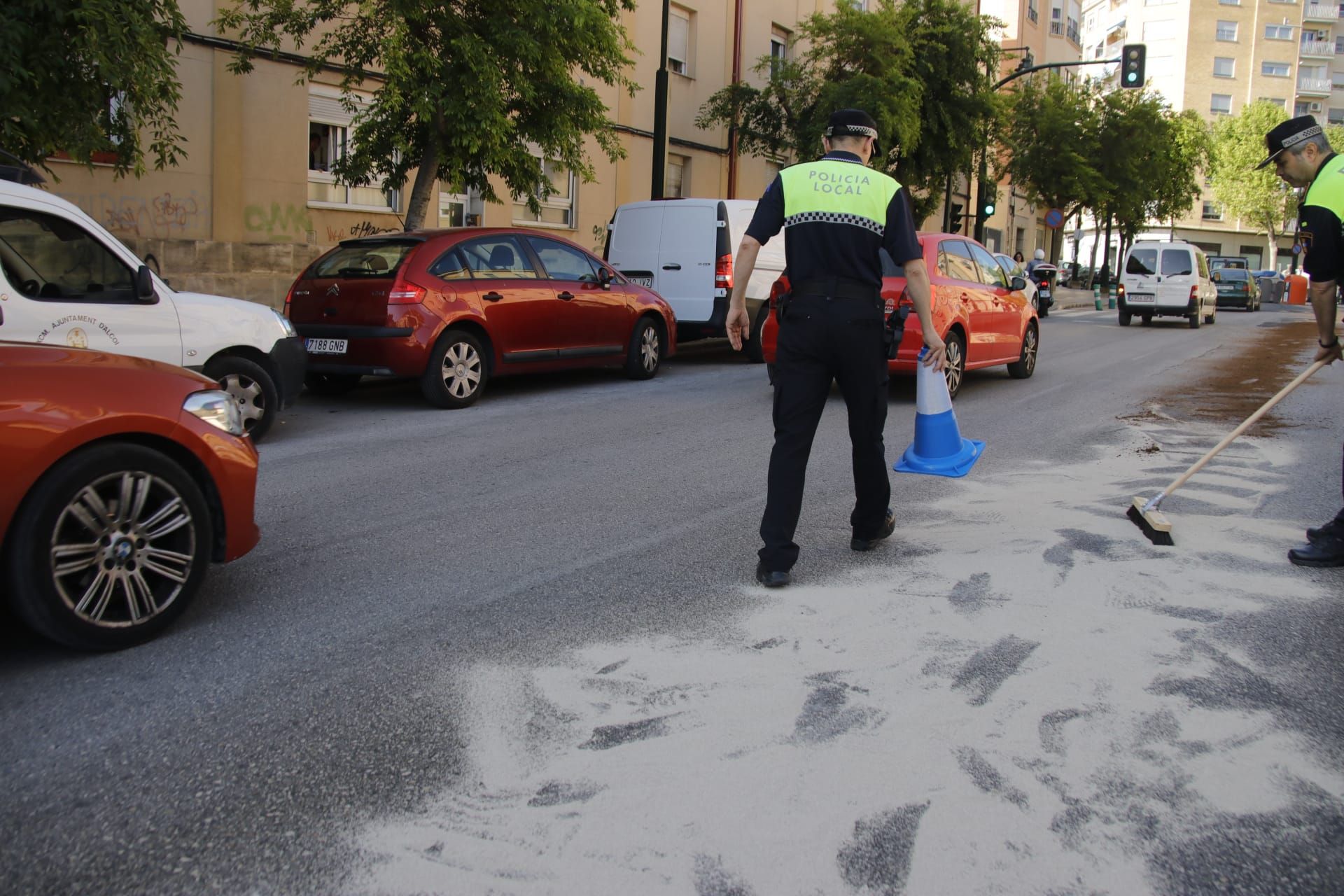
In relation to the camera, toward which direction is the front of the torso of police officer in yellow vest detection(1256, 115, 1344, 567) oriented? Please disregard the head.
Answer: to the viewer's left

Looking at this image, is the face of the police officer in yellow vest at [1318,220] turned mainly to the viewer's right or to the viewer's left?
to the viewer's left

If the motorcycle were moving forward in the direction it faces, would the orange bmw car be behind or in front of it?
behind

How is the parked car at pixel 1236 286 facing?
away from the camera

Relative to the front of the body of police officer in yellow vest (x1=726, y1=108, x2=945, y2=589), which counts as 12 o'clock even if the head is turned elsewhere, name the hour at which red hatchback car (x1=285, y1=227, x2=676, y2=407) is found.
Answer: The red hatchback car is roughly at 11 o'clock from the police officer in yellow vest.

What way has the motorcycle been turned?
away from the camera

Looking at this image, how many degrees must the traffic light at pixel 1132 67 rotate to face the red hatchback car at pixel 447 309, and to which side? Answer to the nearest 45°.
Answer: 0° — it already faces it

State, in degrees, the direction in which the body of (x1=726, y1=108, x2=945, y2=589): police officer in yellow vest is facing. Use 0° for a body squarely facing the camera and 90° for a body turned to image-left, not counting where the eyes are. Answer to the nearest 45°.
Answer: approximately 180°

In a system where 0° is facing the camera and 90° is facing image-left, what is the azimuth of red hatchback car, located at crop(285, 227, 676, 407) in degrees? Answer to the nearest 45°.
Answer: approximately 225°
